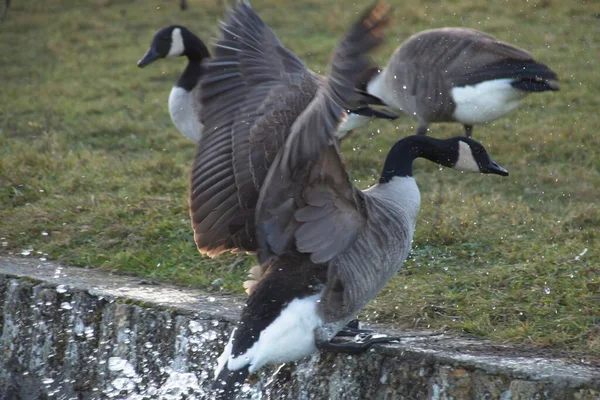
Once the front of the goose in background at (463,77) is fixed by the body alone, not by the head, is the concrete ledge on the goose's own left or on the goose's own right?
on the goose's own left

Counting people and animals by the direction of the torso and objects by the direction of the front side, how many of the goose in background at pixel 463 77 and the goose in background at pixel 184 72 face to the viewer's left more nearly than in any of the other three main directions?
2

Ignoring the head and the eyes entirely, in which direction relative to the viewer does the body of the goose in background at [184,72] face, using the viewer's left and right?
facing to the left of the viewer

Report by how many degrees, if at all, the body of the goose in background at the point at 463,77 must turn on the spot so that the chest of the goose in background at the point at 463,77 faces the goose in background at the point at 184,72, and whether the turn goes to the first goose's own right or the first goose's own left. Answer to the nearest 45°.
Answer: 0° — it already faces it

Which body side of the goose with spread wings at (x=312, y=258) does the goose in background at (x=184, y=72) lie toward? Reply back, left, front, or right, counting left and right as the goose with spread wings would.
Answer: left

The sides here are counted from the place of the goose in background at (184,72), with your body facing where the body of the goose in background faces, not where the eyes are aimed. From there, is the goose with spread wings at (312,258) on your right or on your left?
on your left

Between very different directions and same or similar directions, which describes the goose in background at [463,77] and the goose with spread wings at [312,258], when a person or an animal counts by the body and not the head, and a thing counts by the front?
very different directions

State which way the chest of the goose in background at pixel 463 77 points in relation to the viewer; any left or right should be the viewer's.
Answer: facing to the left of the viewer

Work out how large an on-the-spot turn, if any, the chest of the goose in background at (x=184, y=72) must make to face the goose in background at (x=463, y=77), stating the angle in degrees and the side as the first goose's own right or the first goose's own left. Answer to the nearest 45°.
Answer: approximately 180°

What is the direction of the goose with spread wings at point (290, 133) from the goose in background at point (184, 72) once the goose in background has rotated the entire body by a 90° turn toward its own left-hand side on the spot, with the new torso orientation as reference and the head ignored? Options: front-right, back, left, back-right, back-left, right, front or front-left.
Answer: front

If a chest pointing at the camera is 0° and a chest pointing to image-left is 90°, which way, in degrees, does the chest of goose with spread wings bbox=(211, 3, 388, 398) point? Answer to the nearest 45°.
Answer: approximately 270°
